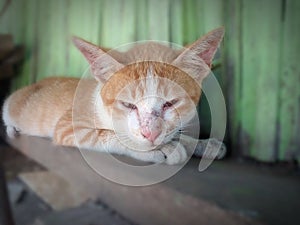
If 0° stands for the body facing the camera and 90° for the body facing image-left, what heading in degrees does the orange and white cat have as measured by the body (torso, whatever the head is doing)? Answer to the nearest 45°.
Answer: approximately 315°
